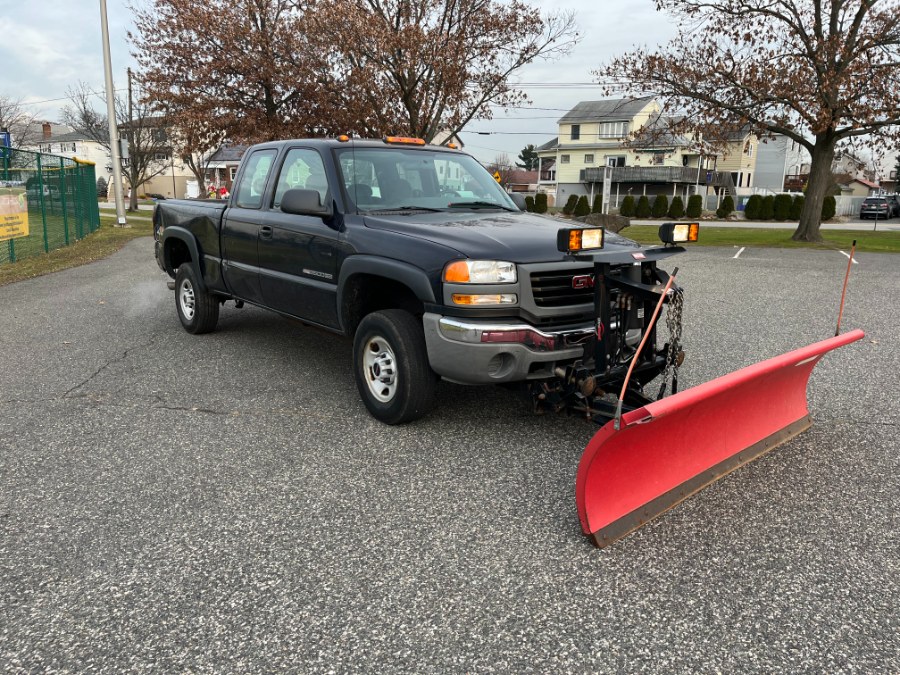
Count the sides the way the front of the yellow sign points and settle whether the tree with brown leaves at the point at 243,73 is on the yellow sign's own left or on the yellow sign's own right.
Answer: on the yellow sign's own left

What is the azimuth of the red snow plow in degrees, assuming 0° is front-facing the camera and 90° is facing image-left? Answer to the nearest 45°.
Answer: approximately 315°

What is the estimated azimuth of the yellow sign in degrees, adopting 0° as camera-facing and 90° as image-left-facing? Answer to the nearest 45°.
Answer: approximately 315°

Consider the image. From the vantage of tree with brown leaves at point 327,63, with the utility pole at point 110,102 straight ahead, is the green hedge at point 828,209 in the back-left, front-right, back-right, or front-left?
back-right

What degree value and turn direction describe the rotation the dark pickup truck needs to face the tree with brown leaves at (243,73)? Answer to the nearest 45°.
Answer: approximately 135° to its left

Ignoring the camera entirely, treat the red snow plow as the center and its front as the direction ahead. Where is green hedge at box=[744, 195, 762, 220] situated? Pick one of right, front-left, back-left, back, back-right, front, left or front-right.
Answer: back-left

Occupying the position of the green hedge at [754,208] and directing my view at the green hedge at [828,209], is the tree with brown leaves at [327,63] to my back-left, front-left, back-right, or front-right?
back-right

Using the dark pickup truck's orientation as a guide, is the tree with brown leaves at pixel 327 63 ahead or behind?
behind

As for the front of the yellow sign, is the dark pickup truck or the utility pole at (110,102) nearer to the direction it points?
the dark pickup truck

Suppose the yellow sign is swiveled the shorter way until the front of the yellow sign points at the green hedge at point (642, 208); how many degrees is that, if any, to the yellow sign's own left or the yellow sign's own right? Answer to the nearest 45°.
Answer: approximately 90° to the yellow sign's own left
